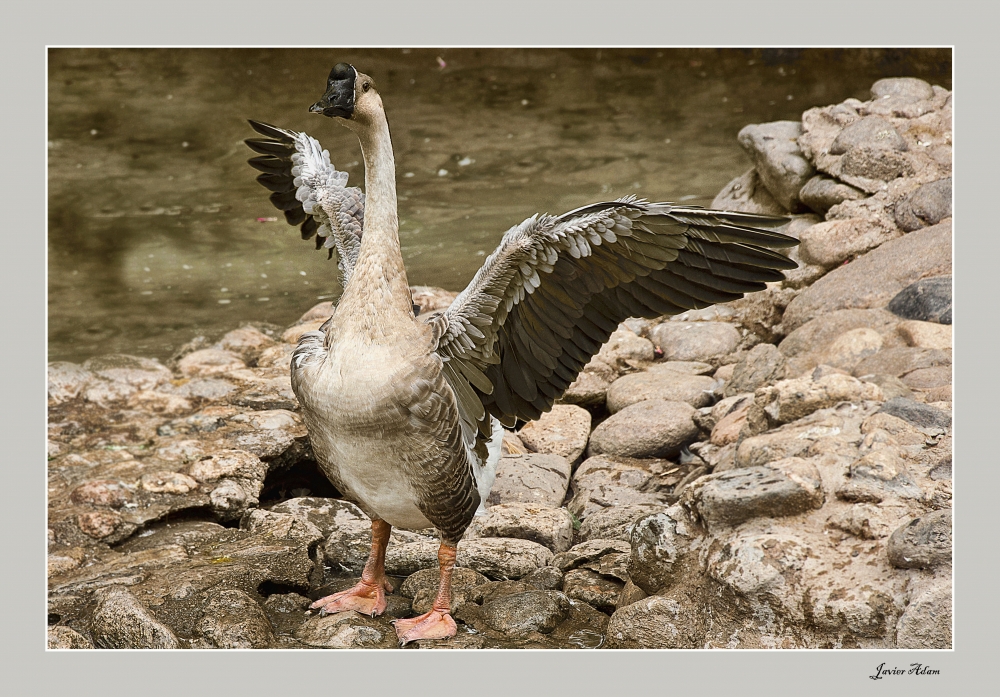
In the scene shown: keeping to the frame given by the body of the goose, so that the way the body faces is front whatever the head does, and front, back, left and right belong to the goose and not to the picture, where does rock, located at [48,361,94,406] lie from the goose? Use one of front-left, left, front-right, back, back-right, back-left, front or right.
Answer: right

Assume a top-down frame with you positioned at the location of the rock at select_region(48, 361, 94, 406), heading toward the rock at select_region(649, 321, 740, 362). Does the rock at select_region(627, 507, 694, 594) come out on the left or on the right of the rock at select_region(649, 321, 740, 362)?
right

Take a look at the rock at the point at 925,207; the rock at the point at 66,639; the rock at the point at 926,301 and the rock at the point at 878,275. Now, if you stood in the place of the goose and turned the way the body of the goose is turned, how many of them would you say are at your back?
3

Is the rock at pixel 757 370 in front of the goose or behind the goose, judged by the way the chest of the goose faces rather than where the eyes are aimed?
behind

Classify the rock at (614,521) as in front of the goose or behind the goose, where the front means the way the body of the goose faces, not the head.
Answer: behind

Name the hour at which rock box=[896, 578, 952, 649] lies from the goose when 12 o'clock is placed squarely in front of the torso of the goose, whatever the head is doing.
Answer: The rock is roughly at 8 o'clock from the goose.

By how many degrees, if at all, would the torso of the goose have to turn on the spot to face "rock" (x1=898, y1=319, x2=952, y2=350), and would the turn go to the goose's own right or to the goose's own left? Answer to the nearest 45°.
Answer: approximately 180°

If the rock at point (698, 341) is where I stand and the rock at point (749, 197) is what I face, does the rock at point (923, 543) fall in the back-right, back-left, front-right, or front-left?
back-right

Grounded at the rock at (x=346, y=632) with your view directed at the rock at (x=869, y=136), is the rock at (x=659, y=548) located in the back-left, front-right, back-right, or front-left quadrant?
front-right

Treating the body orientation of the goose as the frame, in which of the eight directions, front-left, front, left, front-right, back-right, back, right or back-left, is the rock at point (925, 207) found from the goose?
back

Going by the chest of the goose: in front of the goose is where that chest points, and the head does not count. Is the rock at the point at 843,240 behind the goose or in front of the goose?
behind

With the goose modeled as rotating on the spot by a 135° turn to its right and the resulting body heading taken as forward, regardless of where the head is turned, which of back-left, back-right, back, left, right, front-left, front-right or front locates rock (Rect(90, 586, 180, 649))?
left

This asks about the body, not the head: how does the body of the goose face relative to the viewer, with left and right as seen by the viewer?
facing the viewer and to the left of the viewer

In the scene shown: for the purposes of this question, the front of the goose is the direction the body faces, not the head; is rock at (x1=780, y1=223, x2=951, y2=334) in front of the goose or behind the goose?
behind

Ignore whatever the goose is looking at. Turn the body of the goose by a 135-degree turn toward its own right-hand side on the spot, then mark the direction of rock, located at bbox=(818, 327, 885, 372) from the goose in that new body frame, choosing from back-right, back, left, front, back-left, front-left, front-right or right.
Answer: front-right
